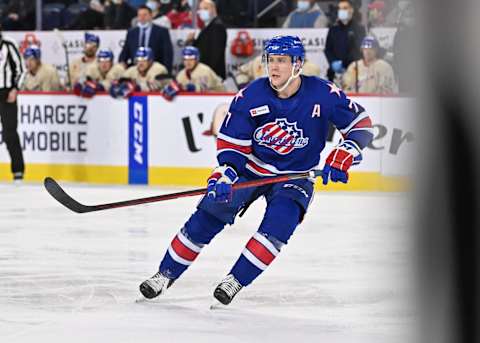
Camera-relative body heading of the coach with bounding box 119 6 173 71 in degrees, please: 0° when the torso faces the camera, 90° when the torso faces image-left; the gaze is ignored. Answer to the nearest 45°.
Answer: approximately 0°

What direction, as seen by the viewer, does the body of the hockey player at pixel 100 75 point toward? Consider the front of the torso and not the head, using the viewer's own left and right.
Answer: facing the viewer

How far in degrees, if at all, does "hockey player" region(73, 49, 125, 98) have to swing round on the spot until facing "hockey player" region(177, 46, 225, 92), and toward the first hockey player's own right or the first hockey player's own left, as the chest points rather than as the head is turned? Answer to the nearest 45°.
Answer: approximately 45° to the first hockey player's own left

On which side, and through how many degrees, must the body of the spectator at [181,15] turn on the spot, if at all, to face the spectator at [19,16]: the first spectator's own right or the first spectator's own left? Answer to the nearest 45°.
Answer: approximately 135° to the first spectator's own right

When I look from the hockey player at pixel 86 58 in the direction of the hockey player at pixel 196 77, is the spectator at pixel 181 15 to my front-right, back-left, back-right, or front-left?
front-left

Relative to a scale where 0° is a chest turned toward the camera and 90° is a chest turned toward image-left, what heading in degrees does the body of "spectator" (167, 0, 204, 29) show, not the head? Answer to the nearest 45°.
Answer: approximately 0°

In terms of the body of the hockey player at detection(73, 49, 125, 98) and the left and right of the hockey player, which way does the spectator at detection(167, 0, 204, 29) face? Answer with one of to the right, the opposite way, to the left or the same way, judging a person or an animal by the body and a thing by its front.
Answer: the same way

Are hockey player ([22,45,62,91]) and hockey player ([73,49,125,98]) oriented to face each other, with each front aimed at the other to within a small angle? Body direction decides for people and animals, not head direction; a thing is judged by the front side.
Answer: no

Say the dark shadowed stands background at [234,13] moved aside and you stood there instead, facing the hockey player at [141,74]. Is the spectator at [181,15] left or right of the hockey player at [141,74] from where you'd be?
right

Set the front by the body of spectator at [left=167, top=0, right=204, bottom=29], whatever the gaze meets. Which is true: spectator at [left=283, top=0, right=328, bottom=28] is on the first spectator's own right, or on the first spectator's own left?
on the first spectator's own left

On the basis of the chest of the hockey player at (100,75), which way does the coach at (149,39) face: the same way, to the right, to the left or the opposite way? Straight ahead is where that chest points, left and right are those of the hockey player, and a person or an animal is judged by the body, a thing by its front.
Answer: the same way

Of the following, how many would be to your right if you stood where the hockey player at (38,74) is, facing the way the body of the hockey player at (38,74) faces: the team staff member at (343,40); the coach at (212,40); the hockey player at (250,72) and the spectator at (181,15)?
0

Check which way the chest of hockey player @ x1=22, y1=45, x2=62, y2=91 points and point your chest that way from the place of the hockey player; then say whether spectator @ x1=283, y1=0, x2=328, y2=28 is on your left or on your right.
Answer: on your left

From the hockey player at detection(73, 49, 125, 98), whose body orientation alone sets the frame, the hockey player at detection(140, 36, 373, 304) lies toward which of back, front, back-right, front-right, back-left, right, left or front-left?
front

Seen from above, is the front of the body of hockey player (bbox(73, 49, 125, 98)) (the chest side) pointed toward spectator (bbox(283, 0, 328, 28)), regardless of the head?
no

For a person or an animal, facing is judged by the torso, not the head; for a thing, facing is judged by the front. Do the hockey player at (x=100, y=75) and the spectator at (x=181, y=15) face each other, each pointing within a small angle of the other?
no

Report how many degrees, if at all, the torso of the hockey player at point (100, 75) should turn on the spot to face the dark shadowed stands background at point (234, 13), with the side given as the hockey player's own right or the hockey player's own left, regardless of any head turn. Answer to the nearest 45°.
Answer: approximately 90° to the hockey player's own left

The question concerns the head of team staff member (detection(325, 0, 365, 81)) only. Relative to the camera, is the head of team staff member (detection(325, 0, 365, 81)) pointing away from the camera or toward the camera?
toward the camera

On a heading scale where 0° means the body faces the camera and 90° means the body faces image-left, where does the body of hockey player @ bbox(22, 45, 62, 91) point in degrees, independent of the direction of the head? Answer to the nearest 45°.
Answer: approximately 45°

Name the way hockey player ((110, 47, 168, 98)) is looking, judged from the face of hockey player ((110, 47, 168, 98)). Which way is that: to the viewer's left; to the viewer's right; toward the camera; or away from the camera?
toward the camera

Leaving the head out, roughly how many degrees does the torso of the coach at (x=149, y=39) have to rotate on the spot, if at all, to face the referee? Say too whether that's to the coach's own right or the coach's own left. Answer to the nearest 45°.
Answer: approximately 90° to the coach's own right

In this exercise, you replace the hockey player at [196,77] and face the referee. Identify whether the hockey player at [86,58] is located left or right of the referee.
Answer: right
